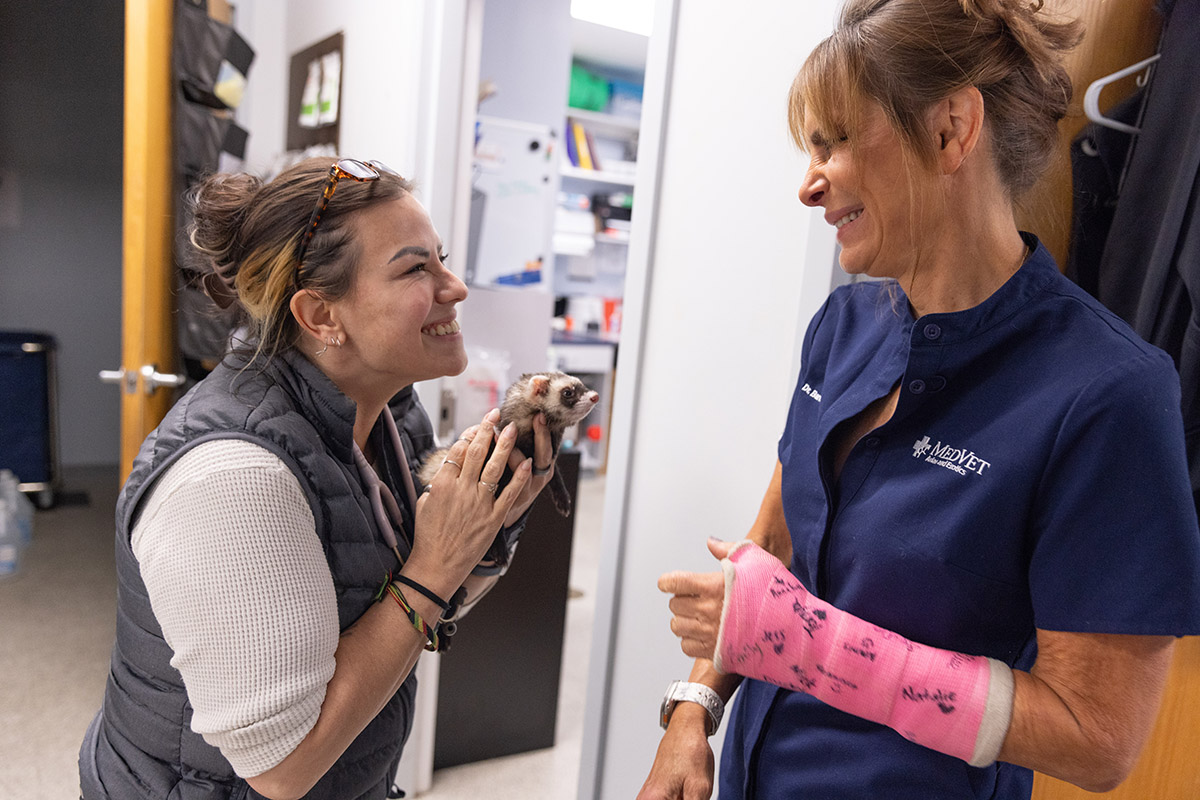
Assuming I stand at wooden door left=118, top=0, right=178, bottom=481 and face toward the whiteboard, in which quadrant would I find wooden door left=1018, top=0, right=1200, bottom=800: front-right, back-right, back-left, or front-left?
front-right

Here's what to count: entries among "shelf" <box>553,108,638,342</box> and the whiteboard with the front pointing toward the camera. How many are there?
2

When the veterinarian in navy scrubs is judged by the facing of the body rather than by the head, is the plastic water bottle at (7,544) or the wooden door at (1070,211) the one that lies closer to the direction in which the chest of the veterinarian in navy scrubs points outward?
the plastic water bottle

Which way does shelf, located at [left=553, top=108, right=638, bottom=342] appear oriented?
toward the camera

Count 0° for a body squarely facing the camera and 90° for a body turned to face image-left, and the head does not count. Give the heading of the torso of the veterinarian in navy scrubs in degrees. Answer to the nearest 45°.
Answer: approximately 45°

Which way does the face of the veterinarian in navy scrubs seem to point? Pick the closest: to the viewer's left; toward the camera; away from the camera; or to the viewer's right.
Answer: to the viewer's left

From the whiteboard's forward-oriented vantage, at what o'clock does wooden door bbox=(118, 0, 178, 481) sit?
The wooden door is roughly at 2 o'clock from the whiteboard.

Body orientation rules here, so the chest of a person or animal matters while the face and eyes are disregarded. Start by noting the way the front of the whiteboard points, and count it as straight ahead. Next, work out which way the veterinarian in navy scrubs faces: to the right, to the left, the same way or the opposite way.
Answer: to the right

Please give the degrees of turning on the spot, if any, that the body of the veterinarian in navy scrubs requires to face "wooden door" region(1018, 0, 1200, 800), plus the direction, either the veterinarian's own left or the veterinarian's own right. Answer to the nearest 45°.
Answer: approximately 135° to the veterinarian's own right

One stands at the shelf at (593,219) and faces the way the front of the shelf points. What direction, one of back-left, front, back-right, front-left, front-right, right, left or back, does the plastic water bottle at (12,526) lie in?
front-right

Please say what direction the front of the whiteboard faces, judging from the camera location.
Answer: facing the viewer
